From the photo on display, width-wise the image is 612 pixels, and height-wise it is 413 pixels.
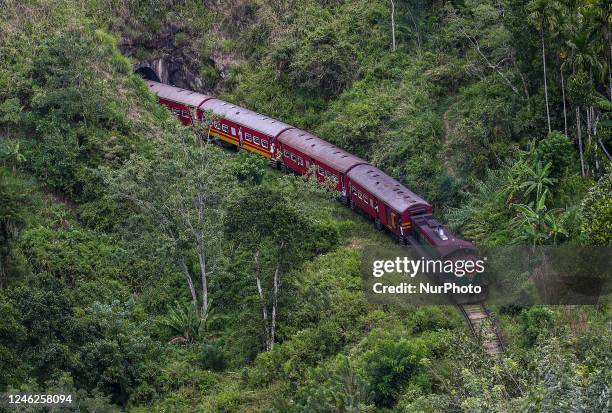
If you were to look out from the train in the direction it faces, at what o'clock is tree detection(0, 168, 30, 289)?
The tree is roughly at 4 o'clock from the train.

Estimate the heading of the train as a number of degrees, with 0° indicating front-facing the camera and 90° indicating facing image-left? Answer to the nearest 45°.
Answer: approximately 315°

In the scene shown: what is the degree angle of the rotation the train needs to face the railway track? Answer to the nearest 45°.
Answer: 0° — it already faces it

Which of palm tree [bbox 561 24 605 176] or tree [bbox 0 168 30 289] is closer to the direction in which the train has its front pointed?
the palm tree
